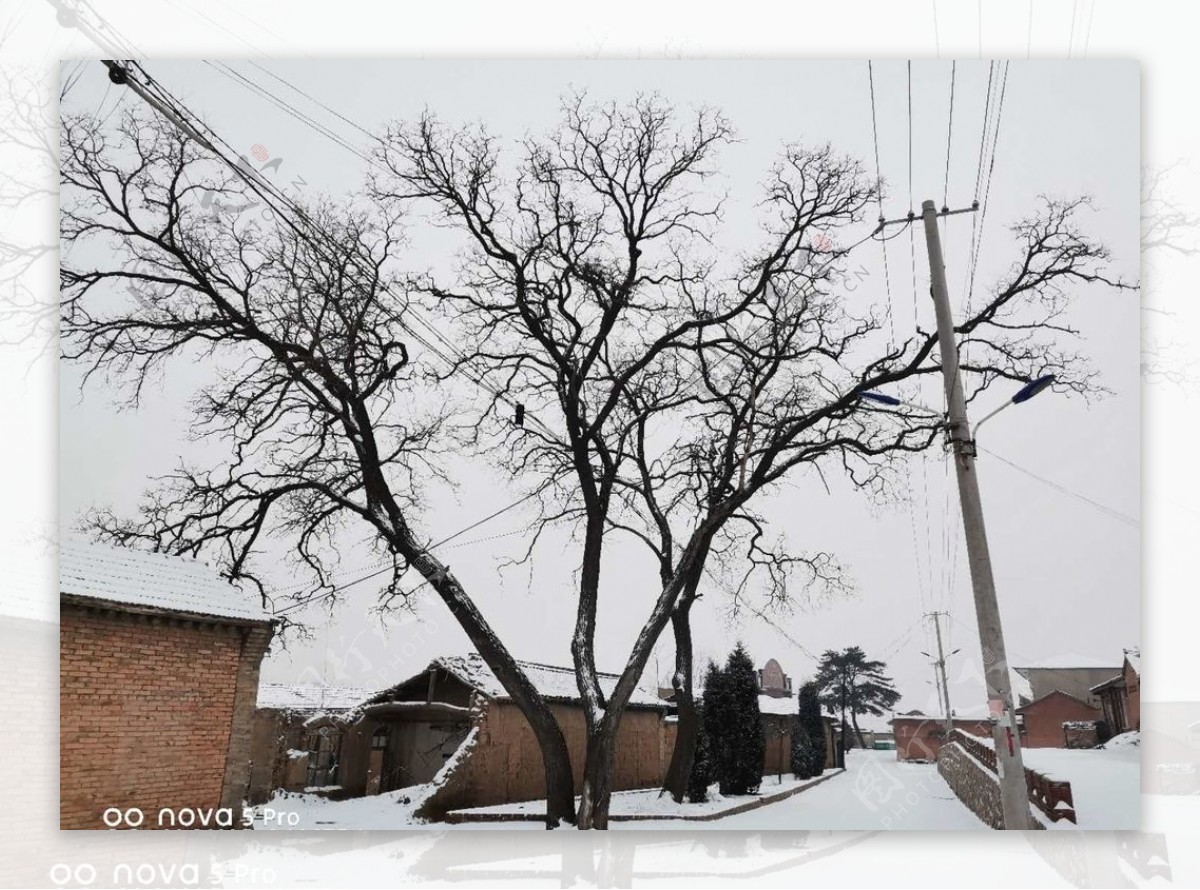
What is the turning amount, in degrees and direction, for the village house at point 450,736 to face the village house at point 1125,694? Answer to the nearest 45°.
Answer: approximately 135° to its left

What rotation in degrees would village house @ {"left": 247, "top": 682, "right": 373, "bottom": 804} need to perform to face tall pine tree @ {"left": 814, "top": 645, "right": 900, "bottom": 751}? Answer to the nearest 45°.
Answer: approximately 90° to its left

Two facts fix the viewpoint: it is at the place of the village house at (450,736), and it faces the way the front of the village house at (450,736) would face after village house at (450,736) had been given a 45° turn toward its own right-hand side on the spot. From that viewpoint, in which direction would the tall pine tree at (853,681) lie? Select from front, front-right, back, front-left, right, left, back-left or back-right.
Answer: back

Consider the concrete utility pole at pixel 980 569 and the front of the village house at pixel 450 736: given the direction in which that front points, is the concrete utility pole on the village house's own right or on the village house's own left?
on the village house's own left

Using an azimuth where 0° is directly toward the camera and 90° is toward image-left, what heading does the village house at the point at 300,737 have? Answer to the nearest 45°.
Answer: approximately 0°
